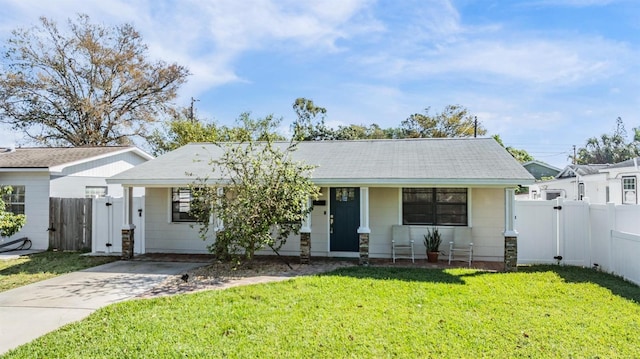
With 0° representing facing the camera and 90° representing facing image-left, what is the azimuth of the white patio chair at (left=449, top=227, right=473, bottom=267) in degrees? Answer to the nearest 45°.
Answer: approximately 0°

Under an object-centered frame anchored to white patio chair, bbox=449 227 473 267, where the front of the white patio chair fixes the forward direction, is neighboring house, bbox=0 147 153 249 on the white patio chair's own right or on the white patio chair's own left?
on the white patio chair's own right

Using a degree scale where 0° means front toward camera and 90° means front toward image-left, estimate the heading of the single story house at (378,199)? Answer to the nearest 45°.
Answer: approximately 0°

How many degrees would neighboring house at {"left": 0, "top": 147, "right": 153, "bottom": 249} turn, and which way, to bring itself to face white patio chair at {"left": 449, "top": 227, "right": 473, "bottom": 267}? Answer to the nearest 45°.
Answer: approximately 45° to its left

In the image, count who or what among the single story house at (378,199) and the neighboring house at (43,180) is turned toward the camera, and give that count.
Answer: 2

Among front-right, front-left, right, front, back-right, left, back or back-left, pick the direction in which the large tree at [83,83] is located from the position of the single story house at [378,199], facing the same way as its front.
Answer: back-right

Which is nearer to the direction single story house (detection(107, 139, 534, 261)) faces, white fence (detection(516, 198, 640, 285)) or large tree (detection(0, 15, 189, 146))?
the white fence
